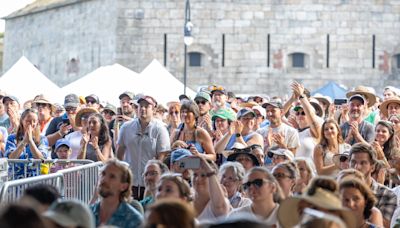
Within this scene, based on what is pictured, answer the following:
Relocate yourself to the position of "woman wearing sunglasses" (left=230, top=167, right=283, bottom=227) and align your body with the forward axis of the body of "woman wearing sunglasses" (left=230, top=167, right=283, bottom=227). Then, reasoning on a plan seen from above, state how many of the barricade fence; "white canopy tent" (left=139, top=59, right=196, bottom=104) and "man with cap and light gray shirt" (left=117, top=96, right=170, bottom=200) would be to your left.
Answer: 0

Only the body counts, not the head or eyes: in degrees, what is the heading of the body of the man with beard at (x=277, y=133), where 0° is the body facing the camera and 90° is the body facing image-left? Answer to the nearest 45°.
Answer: approximately 45°

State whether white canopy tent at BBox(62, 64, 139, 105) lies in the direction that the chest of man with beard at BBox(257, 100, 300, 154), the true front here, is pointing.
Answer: no

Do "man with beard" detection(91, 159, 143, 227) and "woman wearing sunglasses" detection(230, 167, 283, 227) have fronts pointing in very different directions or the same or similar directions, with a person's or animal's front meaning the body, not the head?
same or similar directions

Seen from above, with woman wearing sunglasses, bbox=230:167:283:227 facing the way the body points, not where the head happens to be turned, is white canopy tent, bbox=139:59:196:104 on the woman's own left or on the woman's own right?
on the woman's own right

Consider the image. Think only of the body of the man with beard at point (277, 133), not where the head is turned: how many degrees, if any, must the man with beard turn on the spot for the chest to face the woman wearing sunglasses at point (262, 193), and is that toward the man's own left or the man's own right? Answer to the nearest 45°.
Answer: approximately 45° to the man's own left

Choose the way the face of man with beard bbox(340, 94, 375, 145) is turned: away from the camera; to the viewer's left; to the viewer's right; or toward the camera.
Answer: toward the camera

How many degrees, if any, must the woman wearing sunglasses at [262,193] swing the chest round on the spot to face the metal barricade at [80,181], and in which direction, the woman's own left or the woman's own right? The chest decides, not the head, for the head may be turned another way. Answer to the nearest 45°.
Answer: approximately 90° to the woman's own right

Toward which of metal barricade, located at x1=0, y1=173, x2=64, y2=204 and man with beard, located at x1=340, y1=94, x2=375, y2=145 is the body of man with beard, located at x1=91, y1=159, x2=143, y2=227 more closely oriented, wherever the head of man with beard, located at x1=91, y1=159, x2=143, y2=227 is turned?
the metal barricade

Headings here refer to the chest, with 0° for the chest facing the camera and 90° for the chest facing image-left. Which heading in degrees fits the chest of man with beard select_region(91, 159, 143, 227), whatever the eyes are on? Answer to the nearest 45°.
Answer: approximately 45°

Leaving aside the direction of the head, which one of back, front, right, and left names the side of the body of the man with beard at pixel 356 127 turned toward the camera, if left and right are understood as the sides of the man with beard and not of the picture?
front

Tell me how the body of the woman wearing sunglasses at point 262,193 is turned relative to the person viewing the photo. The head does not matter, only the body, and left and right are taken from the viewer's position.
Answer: facing the viewer and to the left of the viewer
